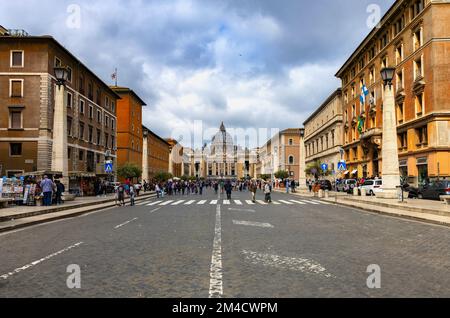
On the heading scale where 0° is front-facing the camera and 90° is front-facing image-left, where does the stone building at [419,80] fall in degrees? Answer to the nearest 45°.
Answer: approximately 45°
